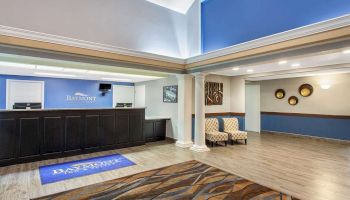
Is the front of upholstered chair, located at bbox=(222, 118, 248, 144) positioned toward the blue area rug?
no

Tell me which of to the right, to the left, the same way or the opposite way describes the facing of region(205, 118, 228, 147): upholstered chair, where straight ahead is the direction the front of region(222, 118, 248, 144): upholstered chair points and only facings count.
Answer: the same way

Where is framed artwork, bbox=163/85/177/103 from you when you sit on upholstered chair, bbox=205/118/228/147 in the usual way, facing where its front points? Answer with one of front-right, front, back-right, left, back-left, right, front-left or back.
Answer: back-right

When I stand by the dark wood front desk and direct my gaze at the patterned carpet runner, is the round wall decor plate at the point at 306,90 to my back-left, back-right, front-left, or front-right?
front-left

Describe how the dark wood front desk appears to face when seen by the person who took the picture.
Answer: facing the viewer and to the right of the viewer

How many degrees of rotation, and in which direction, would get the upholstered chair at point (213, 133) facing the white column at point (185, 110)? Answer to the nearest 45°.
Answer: approximately 90° to its right

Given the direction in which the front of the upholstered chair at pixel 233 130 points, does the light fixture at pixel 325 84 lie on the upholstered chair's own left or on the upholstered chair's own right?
on the upholstered chair's own left

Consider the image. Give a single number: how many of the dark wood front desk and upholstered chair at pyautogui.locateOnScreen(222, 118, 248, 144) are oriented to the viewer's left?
0

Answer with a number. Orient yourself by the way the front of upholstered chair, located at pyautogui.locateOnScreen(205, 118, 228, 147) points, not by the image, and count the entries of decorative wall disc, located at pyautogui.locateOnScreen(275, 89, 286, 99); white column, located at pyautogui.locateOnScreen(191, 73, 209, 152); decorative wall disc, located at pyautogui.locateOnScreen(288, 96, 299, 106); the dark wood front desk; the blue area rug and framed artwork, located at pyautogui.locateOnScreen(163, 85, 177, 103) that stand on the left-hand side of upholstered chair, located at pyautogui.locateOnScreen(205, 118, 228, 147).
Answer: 2

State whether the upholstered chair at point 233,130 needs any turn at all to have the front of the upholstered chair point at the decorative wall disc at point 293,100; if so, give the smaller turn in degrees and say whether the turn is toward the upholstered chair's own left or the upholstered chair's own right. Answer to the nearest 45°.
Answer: approximately 90° to the upholstered chair's own left

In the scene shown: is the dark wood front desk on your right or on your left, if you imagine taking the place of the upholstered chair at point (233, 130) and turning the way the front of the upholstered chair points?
on your right

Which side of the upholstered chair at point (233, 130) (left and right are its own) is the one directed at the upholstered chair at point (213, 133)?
right

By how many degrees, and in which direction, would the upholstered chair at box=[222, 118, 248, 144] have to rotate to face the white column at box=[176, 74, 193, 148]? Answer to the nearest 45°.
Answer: approximately 90° to its right

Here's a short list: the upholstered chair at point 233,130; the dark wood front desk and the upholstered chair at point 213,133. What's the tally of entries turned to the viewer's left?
0

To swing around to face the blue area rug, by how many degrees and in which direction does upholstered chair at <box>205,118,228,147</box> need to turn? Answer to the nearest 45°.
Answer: approximately 90° to its right

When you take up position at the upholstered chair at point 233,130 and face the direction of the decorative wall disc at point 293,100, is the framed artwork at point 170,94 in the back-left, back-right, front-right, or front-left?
back-left
